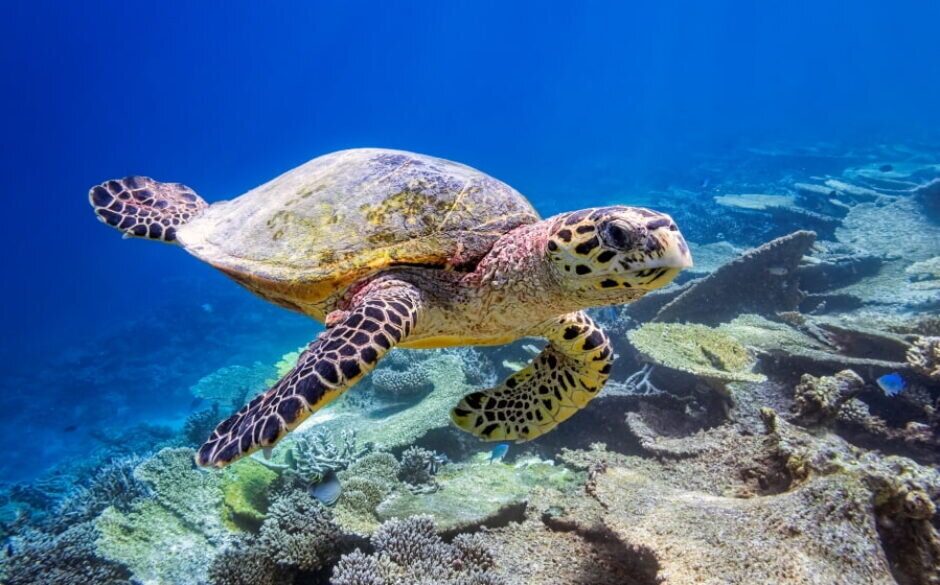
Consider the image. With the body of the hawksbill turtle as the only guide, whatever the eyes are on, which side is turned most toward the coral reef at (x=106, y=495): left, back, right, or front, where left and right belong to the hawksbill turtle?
back

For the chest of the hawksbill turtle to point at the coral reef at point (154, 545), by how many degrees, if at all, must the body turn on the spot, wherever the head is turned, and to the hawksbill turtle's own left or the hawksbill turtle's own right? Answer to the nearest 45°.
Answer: approximately 180°

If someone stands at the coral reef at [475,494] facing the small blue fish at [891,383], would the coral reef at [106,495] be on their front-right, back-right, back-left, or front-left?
back-left

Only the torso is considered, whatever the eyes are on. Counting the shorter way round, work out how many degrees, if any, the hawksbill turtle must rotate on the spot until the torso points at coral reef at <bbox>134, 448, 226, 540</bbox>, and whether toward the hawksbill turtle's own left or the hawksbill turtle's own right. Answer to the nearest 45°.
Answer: approximately 180°

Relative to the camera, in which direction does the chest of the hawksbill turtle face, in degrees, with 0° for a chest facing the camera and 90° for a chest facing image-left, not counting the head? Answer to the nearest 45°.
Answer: approximately 315°

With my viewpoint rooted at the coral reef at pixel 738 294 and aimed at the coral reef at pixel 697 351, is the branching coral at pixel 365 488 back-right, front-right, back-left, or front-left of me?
front-right
